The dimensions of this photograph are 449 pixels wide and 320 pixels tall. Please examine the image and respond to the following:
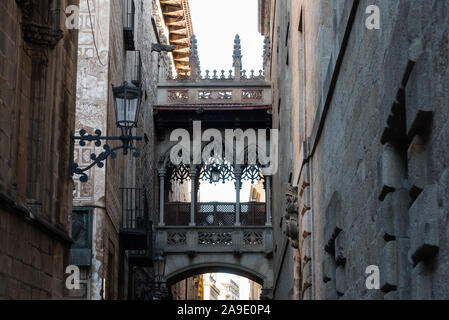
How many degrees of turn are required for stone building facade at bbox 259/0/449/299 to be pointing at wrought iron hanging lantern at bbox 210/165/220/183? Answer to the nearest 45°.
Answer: approximately 90° to its right

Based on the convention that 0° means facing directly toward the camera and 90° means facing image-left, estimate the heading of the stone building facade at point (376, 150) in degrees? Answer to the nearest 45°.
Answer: approximately 90°

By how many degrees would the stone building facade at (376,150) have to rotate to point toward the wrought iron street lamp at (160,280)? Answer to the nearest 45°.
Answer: approximately 90° to its right

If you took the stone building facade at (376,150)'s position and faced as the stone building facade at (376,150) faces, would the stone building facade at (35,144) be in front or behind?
in front

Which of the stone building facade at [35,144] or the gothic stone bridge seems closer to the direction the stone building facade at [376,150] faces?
the stone building facade

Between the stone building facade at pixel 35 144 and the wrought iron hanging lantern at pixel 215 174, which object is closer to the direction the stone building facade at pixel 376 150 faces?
the stone building facade

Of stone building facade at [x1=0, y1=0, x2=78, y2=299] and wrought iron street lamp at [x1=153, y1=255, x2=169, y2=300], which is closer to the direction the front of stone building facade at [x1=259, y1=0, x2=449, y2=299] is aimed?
the stone building facade

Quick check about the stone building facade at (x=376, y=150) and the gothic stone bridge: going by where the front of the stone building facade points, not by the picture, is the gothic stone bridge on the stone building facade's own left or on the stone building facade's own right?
on the stone building facade's own right
